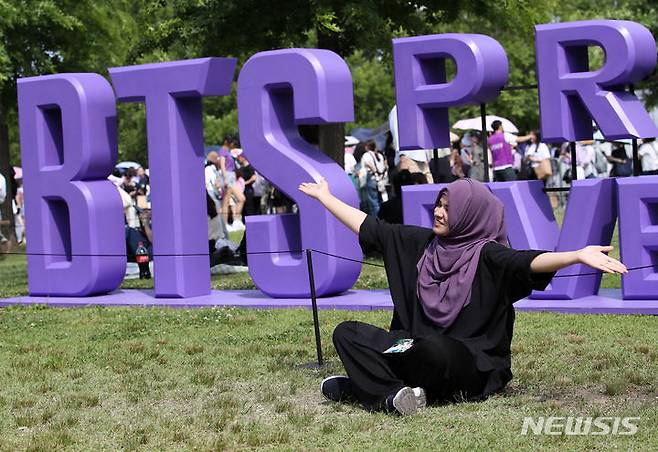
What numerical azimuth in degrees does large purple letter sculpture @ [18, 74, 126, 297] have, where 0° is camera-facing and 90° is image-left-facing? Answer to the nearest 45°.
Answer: approximately 45°

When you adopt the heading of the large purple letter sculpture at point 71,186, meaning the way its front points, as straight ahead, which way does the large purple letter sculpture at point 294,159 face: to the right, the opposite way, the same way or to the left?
the same way

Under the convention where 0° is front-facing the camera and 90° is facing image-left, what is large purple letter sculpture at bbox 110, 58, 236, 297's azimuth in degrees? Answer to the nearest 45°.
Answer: approximately 45°

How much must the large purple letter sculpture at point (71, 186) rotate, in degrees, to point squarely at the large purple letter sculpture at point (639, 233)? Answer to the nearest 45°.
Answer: approximately 90° to its left

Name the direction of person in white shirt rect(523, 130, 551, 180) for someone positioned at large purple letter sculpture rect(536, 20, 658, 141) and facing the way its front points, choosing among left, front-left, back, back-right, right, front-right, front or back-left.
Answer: back-right

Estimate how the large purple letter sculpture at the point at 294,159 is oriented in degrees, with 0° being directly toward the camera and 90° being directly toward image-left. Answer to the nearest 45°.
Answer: approximately 45°

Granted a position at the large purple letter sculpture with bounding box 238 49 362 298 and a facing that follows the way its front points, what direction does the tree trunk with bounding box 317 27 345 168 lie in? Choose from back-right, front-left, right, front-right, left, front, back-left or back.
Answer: back-right

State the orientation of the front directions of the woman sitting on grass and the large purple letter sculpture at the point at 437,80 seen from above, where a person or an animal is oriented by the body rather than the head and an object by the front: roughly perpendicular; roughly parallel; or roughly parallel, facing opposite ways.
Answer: roughly parallel

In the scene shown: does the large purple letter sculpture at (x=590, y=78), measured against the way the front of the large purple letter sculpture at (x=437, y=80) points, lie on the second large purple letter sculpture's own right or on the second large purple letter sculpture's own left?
on the second large purple letter sculpture's own left

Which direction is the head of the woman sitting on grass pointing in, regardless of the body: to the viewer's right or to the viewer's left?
to the viewer's left

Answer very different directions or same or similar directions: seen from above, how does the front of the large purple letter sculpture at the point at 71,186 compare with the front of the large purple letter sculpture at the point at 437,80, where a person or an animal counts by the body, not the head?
same or similar directions

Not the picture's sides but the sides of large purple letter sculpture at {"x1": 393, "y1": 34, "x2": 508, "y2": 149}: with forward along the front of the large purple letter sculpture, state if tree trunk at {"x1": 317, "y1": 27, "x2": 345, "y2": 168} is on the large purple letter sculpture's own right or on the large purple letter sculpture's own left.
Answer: on the large purple letter sculpture's own right

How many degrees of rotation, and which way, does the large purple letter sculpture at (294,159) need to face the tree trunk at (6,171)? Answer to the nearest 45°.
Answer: approximately 90° to its right
